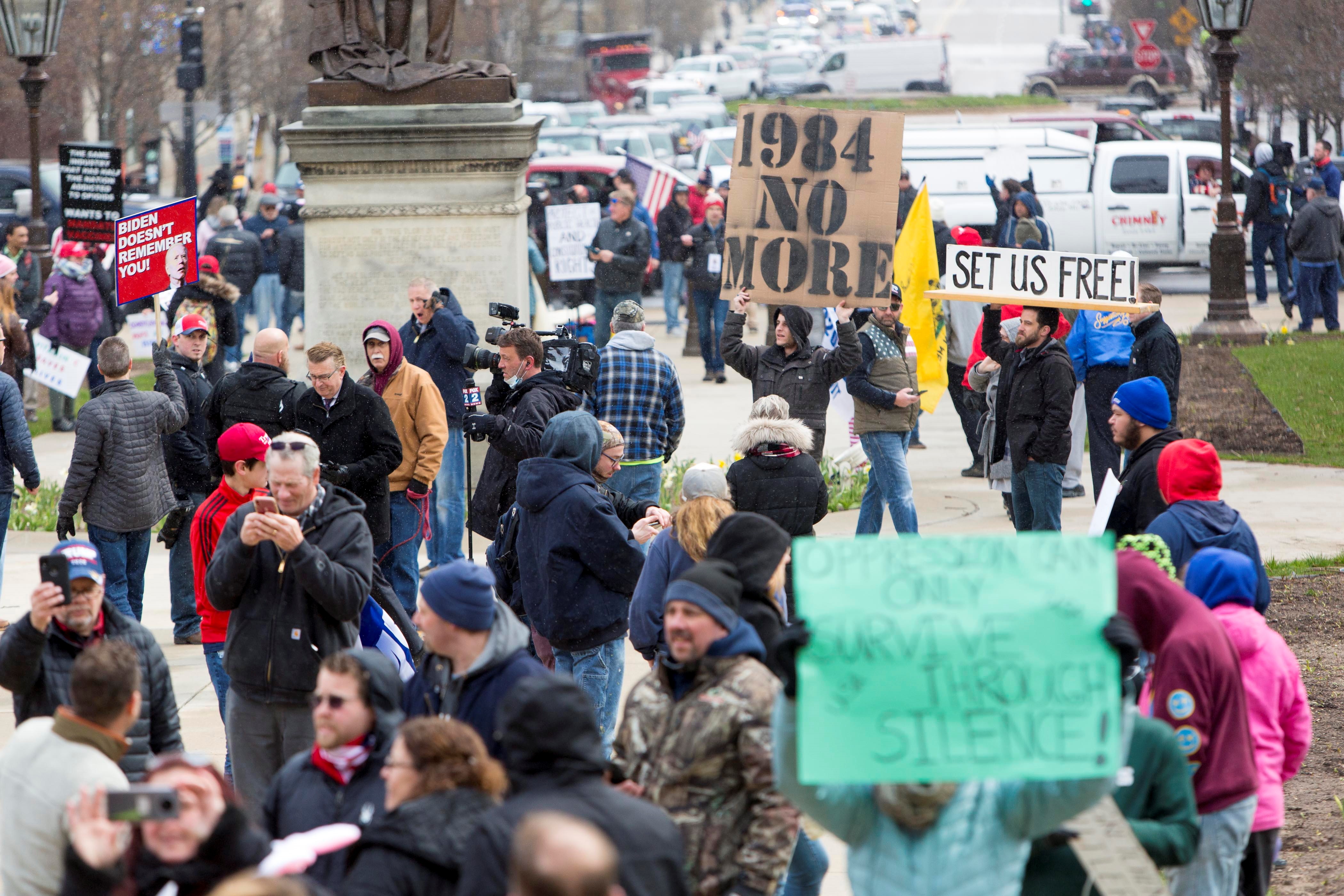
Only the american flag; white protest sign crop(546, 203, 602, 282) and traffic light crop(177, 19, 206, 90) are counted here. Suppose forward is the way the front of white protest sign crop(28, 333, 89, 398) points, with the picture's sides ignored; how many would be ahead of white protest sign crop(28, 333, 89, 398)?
0

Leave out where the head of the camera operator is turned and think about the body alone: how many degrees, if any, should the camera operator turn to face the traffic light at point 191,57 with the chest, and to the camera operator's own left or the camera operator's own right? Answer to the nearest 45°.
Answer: approximately 90° to the camera operator's own right

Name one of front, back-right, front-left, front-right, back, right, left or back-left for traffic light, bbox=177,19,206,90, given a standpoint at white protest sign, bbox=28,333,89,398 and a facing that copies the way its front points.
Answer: back

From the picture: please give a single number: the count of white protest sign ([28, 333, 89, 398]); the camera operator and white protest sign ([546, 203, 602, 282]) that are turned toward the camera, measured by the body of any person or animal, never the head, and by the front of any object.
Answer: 2

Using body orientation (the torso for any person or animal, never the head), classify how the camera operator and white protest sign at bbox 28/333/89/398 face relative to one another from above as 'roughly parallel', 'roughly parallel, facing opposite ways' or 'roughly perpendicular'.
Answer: roughly perpendicular

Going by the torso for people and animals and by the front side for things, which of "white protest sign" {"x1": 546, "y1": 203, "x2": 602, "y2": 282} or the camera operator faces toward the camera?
the white protest sign

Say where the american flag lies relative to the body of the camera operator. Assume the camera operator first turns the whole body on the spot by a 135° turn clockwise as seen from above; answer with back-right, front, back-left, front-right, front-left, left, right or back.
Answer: front-left

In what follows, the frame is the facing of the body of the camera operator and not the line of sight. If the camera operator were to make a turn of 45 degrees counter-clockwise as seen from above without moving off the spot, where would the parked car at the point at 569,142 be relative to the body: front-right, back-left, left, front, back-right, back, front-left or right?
back-right

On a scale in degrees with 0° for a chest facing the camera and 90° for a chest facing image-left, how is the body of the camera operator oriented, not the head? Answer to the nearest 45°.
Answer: approximately 90°

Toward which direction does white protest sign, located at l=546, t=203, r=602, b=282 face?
toward the camera

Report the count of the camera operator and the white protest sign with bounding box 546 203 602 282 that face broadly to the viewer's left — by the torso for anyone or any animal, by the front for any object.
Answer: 1

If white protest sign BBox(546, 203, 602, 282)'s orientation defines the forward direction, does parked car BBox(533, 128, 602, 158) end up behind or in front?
behind

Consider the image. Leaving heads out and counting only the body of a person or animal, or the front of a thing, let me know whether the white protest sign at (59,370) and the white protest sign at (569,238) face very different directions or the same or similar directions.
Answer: same or similar directions

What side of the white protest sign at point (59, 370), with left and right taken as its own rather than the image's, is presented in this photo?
front
